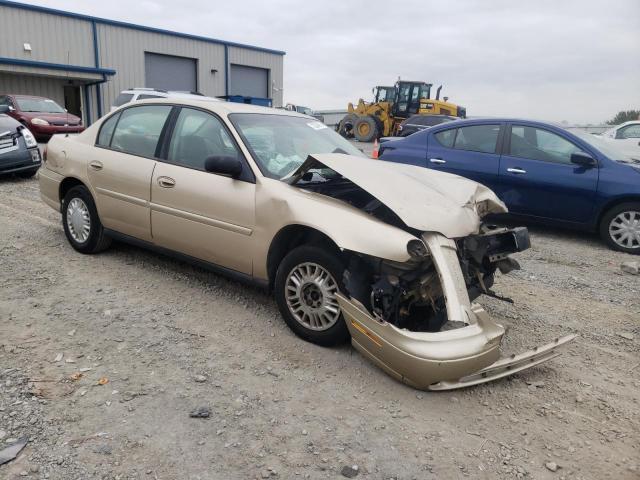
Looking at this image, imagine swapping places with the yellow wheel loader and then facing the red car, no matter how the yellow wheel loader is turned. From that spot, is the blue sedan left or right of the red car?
left

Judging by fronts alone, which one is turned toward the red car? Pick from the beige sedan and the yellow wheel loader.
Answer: the yellow wheel loader

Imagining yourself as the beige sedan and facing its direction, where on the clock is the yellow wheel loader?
The yellow wheel loader is roughly at 8 o'clock from the beige sedan.

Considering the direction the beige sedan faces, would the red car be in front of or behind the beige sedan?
behind

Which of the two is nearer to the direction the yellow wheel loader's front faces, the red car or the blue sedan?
the red car

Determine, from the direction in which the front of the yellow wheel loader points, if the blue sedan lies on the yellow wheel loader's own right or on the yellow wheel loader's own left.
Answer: on the yellow wheel loader's own left

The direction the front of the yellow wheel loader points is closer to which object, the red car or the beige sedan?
the red car

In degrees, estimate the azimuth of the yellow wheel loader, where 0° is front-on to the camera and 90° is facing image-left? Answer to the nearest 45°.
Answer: approximately 45°

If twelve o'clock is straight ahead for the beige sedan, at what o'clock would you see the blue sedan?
The blue sedan is roughly at 9 o'clock from the beige sedan.

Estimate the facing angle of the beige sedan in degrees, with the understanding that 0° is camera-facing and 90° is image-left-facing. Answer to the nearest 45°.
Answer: approximately 315°

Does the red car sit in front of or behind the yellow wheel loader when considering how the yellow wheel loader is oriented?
in front

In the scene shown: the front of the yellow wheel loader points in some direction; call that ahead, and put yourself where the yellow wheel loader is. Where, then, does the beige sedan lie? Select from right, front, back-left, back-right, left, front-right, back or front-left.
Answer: front-left

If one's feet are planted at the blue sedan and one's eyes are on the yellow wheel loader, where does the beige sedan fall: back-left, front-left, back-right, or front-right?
back-left

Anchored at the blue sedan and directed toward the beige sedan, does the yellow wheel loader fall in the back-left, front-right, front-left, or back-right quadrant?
back-right
